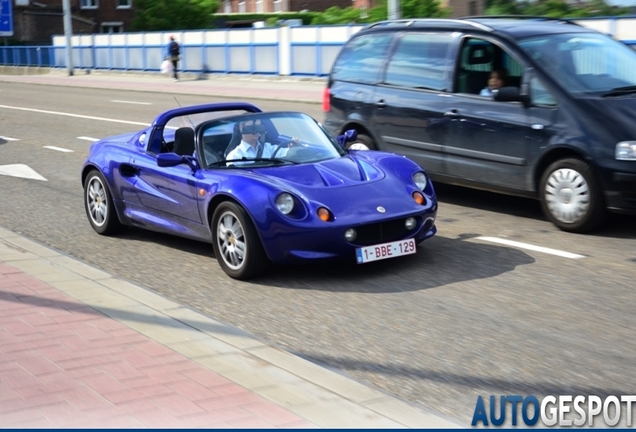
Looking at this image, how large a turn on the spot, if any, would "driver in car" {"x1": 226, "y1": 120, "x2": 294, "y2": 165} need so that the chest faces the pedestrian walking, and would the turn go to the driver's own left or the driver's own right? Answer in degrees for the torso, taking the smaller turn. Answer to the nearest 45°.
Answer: approximately 135° to the driver's own left

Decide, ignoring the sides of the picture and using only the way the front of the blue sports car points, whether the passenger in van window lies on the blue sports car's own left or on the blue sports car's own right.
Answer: on the blue sports car's own left

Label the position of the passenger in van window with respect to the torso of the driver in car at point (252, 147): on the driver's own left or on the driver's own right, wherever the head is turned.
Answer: on the driver's own left

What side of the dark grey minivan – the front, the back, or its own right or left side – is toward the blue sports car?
right

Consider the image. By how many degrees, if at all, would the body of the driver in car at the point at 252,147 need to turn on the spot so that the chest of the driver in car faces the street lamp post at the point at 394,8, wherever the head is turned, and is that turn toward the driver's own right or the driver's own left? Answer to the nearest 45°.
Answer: approximately 135° to the driver's own left

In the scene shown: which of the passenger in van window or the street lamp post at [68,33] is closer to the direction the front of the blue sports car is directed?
the passenger in van window

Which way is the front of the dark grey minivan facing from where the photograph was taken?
facing the viewer and to the right of the viewer

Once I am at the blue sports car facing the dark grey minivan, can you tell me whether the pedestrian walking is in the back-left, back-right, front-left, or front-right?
front-left

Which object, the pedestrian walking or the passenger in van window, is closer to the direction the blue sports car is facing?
the passenger in van window

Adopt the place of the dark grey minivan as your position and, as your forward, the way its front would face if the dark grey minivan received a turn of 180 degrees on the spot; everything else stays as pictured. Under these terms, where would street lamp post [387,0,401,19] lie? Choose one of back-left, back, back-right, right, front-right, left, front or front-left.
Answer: front-right

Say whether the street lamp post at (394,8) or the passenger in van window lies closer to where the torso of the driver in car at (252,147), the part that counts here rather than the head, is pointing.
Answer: the passenger in van window

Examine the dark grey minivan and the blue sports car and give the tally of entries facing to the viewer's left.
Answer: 0

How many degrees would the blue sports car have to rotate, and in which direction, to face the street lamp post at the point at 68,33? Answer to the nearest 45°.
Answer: approximately 135° to its left

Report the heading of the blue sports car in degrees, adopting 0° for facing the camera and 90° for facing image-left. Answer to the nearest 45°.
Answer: approximately 315°

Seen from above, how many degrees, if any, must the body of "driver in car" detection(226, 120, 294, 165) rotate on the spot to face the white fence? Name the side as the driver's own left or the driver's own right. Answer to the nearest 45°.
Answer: approximately 135° to the driver's own left

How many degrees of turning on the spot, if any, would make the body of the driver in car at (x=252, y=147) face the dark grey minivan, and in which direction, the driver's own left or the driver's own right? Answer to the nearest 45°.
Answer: approximately 90° to the driver's own left
